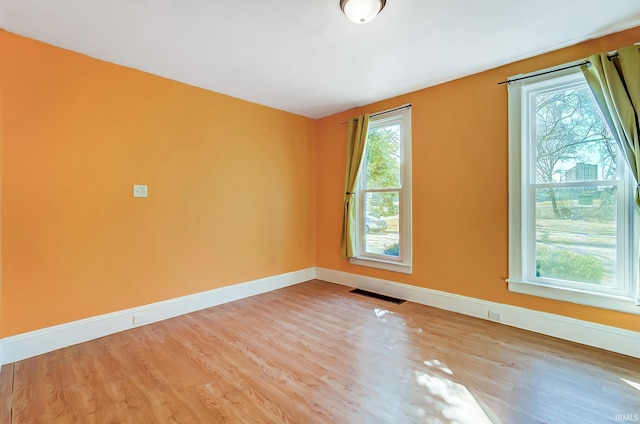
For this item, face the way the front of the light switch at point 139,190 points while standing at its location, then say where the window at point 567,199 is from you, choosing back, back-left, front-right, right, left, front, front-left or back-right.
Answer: front-left

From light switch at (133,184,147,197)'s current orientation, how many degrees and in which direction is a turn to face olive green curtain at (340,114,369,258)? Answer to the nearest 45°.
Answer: approximately 90° to its left

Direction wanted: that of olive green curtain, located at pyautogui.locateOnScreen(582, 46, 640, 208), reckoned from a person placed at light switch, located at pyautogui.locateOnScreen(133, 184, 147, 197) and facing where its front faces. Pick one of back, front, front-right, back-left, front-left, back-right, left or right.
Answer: front-left

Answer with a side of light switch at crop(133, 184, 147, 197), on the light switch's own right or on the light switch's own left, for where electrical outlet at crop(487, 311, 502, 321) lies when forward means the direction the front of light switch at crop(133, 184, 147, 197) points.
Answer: on the light switch's own left

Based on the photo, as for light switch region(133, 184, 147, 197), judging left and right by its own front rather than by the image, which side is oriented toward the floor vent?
left

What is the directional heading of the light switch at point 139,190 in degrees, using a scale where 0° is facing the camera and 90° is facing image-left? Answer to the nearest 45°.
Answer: approximately 0°

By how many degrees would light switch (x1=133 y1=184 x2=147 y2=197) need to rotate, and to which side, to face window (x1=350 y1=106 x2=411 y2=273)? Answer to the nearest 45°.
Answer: approximately 90° to its left
